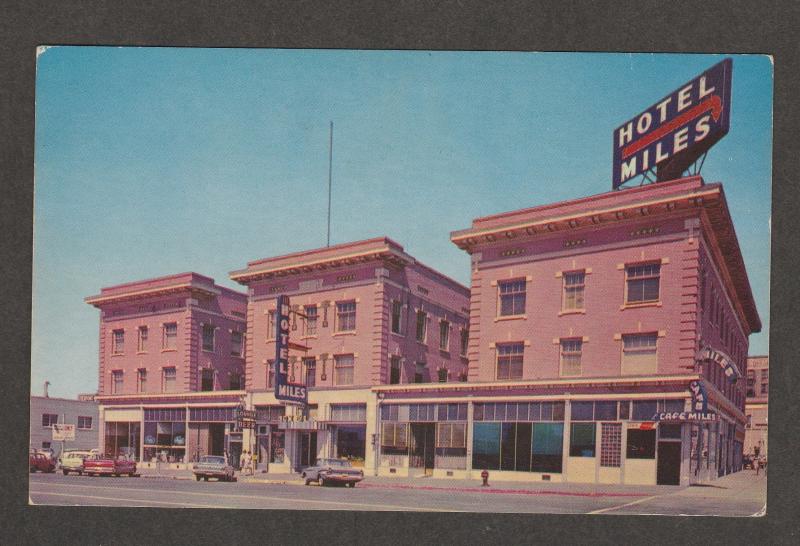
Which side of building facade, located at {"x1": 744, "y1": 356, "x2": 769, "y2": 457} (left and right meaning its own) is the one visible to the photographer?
front

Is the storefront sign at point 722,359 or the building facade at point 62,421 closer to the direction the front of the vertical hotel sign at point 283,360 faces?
the storefront sign

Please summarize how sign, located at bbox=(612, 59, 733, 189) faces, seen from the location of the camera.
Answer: facing the viewer and to the left of the viewer

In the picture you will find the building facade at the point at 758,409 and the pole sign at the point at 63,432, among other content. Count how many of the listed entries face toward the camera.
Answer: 2

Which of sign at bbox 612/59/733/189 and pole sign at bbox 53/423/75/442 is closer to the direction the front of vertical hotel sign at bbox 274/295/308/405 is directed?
the sign

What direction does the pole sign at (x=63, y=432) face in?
toward the camera
